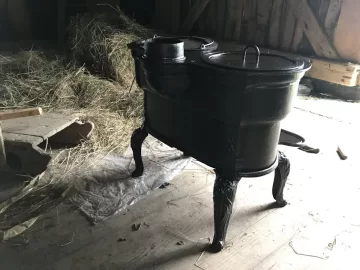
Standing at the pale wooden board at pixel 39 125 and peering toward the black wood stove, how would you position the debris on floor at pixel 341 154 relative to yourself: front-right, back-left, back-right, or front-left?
front-left

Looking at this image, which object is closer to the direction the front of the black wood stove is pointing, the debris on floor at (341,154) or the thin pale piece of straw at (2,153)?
the debris on floor

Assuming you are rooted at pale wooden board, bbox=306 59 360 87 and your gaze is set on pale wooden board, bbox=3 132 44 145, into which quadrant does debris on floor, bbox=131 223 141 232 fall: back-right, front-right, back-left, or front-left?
front-left

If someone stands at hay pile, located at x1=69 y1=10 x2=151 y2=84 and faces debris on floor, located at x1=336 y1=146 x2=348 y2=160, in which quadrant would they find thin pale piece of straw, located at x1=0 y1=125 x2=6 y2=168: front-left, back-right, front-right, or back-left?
front-right
